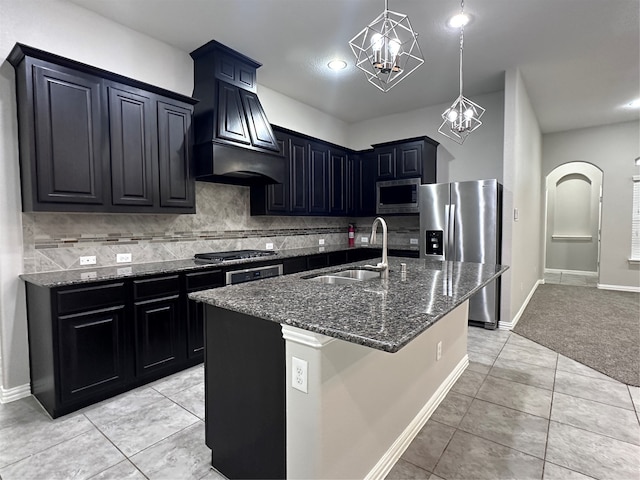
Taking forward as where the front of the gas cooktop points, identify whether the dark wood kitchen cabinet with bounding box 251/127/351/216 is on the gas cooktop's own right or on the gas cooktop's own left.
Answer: on the gas cooktop's own left

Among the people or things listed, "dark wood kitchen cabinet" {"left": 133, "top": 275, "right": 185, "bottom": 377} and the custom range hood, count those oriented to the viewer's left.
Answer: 0

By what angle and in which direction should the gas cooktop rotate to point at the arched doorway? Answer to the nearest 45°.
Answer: approximately 45° to its left

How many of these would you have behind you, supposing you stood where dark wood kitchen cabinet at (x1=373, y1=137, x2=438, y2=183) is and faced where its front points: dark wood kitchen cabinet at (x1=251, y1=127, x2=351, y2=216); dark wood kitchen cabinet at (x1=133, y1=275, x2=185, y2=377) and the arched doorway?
1

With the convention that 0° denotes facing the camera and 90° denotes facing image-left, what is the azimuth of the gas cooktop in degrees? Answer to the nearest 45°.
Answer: approximately 315°

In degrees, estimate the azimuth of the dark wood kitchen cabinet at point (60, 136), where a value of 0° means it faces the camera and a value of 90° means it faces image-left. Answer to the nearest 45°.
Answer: approximately 315°

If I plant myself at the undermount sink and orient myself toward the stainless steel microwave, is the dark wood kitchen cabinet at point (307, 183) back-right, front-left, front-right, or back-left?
front-left

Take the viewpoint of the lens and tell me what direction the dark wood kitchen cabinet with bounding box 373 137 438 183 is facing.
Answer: facing the viewer and to the left of the viewer

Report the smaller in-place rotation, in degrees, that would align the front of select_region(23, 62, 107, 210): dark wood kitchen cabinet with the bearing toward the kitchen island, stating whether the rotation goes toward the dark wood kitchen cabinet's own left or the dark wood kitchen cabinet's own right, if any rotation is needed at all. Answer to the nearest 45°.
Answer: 0° — it already faces it

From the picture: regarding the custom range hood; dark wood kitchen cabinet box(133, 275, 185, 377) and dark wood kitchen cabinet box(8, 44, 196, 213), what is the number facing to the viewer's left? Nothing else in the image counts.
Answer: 0

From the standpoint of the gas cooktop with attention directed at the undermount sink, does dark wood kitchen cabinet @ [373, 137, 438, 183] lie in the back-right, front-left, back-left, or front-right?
front-left

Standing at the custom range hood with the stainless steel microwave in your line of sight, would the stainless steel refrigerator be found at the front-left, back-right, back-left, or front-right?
front-right

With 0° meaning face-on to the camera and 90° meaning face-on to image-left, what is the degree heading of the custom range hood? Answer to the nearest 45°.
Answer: approximately 315°

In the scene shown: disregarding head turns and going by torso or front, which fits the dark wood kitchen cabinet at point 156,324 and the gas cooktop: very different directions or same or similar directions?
same or similar directions

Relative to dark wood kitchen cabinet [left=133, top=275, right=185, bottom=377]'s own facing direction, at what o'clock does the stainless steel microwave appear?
The stainless steel microwave is roughly at 10 o'clock from the dark wood kitchen cabinet.
